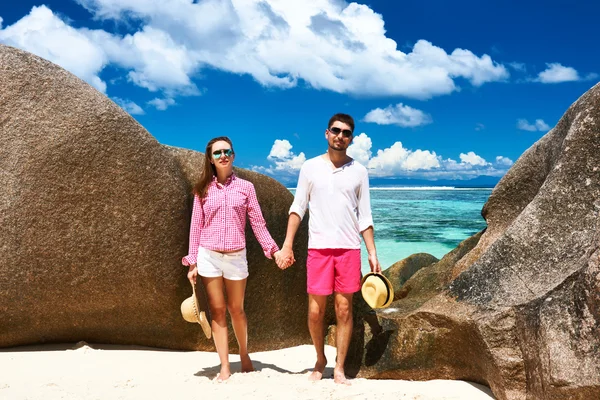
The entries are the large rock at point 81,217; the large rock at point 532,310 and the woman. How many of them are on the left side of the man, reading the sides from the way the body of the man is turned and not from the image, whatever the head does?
1

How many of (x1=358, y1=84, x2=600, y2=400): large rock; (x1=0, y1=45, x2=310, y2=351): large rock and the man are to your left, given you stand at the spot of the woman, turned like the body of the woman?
2

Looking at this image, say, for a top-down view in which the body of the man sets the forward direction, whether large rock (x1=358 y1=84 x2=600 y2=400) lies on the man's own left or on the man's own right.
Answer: on the man's own left

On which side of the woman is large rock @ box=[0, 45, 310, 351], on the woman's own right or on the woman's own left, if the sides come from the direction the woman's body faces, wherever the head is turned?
on the woman's own right

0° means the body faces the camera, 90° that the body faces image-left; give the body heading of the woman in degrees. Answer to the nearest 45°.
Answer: approximately 0°

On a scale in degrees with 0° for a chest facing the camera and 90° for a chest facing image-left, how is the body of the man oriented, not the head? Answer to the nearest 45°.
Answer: approximately 0°

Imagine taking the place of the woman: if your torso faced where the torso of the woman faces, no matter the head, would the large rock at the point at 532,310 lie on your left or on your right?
on your left

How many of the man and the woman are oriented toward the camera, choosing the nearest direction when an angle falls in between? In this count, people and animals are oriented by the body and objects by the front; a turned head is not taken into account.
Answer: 2

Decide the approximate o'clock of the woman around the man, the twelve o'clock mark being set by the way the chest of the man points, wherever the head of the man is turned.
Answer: The woman is roughly at 3 o'clock from the man.

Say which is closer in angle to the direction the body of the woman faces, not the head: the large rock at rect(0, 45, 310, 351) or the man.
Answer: the man

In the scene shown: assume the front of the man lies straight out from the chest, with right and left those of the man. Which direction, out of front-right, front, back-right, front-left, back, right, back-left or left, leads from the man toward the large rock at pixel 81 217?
right
